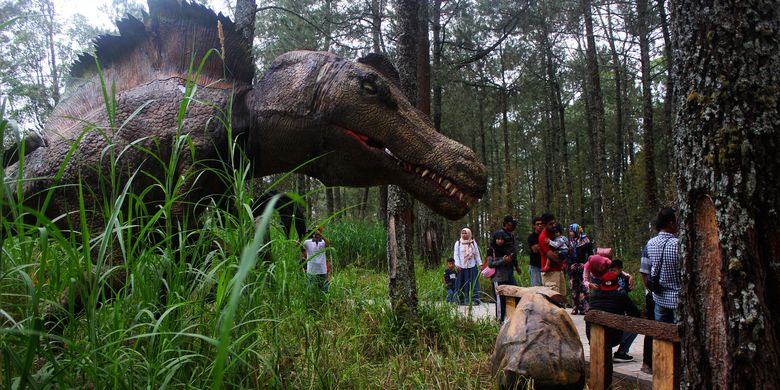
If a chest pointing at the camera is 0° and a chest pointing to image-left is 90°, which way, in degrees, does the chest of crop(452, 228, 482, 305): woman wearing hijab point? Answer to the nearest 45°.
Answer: approximately 0°

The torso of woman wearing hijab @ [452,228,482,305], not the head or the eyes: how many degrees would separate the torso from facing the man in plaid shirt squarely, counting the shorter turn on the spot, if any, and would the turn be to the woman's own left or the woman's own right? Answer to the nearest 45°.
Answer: approximately 45° to the woman's own left

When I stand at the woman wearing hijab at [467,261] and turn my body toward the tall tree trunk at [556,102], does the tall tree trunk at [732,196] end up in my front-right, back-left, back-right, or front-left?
back-right

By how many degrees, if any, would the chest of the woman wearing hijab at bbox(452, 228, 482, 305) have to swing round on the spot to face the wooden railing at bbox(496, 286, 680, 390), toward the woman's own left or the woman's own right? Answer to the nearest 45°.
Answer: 0° — they already face it

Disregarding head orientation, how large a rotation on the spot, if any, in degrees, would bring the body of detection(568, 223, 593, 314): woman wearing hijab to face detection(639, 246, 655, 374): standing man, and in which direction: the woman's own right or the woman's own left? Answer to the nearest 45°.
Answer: approximately 90° to the woman's own left

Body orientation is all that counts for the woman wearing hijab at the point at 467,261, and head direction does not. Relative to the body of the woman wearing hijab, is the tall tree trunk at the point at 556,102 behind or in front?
behind
